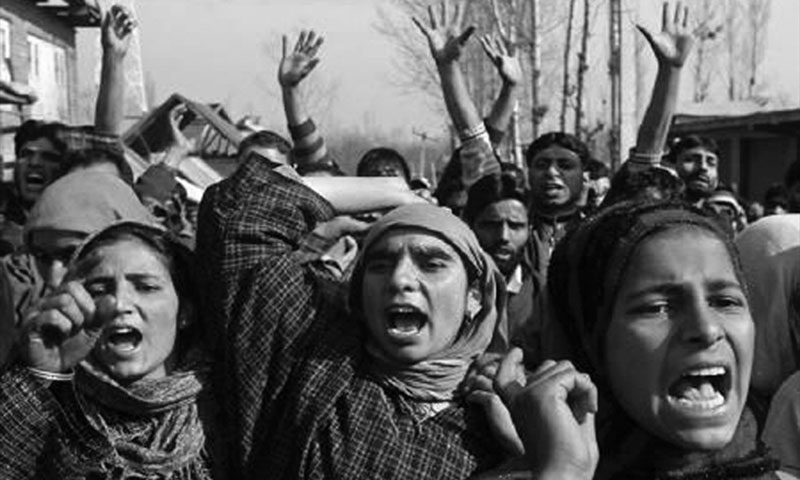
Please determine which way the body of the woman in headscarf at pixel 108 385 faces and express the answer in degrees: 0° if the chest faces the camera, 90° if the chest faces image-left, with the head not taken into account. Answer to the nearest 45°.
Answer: approximately 45°

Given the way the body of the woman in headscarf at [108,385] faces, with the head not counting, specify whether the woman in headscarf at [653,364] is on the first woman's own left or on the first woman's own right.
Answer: on the first woman's own left

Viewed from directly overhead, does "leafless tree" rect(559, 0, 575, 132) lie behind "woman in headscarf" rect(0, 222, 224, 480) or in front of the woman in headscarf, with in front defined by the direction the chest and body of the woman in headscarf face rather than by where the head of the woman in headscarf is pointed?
behind

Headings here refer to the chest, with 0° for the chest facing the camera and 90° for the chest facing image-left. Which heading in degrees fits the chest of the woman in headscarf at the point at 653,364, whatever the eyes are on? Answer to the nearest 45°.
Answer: approximately 315°

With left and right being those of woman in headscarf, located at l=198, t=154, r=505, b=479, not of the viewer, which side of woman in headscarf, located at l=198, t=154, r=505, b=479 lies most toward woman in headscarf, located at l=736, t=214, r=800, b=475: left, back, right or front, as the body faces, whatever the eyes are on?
left

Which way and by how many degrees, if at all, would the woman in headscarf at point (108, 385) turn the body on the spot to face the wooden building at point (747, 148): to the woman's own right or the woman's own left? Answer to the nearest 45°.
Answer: approximately 180°

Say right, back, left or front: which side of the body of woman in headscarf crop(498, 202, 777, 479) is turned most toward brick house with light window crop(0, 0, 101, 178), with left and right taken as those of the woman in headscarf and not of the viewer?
back

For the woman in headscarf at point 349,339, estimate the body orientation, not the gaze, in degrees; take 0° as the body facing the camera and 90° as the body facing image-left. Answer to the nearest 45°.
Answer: approximately 0°

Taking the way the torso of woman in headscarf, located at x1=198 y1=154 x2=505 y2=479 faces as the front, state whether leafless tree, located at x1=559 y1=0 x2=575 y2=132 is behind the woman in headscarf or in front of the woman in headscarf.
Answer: behind
